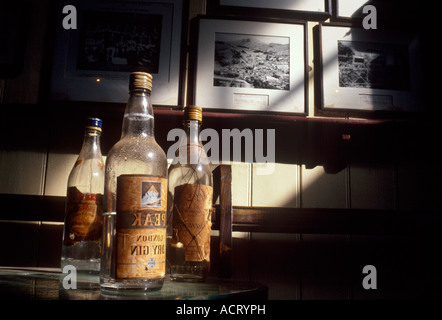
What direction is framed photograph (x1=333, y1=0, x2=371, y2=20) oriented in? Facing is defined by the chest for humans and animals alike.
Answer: toward the camera

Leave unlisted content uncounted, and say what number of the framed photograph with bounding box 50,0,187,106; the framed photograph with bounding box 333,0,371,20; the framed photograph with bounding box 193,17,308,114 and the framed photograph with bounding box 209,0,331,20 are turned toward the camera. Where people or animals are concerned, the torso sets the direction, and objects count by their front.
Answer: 4

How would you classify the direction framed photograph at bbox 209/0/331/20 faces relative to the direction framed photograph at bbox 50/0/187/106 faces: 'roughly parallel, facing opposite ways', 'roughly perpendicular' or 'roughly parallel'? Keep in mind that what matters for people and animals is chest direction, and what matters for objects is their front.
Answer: roughly parallel

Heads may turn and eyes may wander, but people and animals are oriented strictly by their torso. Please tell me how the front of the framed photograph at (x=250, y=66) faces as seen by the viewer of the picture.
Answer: facing the viewer

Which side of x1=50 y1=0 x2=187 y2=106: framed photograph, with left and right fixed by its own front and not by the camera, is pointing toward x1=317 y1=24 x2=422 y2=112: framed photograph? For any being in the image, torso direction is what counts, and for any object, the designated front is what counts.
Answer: left

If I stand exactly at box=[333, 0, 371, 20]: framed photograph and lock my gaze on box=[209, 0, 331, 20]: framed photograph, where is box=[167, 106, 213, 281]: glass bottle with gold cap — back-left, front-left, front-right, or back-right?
front-left

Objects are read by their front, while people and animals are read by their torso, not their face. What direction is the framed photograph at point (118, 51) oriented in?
toward the camera

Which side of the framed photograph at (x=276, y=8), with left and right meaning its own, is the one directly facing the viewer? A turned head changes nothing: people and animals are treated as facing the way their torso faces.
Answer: front
